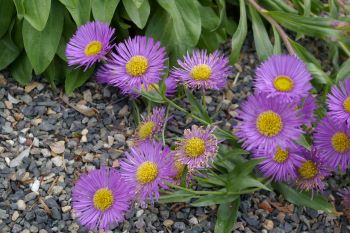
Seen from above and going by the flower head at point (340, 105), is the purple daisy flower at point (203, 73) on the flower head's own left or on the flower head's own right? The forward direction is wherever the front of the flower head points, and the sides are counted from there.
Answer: on the flower head's own right

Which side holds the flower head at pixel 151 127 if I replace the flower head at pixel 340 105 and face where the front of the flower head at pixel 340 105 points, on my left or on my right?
on my right

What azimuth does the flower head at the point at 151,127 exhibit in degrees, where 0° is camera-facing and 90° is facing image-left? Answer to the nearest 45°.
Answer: approximately 45°

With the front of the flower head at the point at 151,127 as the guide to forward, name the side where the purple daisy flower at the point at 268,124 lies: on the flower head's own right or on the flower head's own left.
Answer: on the flower head's own left

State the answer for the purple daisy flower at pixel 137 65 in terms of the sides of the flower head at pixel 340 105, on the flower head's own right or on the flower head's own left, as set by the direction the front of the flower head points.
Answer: on the flower head's own right

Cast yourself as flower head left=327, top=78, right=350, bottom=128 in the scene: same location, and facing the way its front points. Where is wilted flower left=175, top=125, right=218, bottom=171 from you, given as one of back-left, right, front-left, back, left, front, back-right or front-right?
front-right

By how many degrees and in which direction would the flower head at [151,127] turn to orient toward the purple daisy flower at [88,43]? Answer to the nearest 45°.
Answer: approximately 90° to its right

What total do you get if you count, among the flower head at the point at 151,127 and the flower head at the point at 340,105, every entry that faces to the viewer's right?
0

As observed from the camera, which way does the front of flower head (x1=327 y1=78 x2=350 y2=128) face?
facing the viewer

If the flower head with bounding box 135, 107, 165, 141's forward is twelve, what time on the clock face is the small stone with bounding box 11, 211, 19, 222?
The small stone is roughly at 1 o'clock from the flower head.
